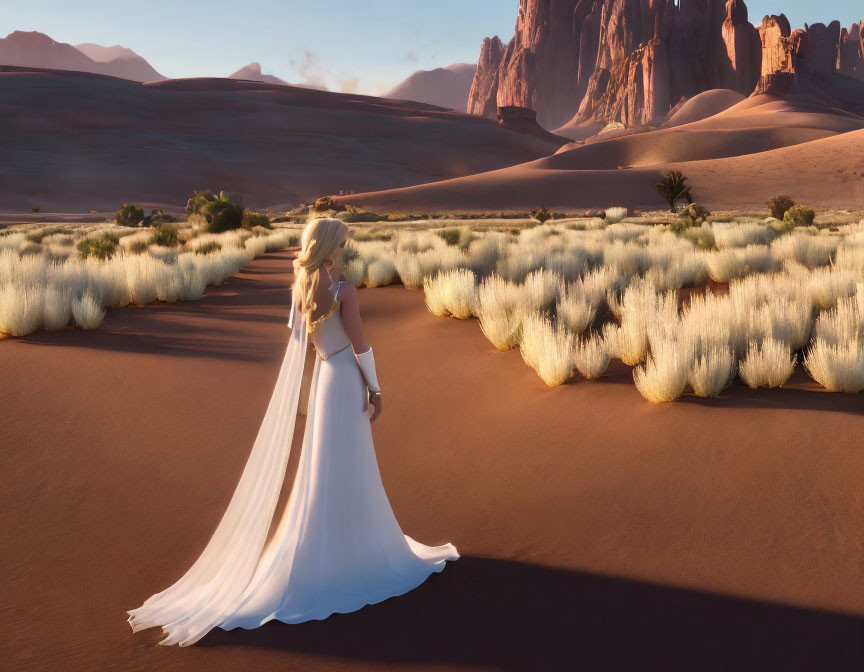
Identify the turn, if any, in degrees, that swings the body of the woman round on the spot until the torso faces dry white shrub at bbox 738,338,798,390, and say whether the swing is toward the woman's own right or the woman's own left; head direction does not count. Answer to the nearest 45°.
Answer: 0° — they already face it

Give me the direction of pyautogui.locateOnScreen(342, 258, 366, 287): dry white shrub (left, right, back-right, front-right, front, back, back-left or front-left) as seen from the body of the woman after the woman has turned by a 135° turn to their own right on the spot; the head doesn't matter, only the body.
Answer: back

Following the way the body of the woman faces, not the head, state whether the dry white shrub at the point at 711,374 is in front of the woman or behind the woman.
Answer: in front

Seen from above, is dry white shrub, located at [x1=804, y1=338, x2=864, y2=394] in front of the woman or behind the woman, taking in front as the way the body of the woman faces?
in front

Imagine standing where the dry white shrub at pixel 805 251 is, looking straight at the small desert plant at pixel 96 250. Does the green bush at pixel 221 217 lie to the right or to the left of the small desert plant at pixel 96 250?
right

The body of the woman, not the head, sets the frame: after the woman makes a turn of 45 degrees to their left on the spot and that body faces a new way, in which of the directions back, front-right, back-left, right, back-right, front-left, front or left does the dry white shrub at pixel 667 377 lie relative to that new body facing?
front-right

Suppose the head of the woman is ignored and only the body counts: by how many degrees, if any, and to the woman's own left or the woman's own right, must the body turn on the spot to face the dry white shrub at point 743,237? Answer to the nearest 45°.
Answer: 0° — they already face it

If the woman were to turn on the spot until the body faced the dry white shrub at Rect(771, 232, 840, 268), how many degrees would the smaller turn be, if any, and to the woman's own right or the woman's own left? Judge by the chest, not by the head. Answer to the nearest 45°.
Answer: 0° — they already face it

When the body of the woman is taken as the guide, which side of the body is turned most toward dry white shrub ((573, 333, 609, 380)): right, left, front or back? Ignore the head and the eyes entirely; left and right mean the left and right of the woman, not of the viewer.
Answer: front

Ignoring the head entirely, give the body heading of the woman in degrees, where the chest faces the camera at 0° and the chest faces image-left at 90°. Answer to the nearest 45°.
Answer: approximately 225°

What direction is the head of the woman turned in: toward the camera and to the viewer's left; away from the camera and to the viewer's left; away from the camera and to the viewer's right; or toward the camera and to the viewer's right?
away from the camera and to the viewer's right

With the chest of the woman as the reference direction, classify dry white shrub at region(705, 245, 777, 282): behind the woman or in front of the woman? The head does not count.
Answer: in front

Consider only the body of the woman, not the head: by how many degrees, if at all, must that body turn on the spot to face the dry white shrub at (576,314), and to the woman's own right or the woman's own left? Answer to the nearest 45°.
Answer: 0° — they already face it

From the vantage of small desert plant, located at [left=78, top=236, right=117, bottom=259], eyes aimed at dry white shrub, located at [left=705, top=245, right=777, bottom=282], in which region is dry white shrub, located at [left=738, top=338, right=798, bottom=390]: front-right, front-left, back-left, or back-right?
front-right

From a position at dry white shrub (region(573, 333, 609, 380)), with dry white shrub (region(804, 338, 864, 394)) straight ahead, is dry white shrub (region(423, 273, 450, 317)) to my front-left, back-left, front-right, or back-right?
back-left

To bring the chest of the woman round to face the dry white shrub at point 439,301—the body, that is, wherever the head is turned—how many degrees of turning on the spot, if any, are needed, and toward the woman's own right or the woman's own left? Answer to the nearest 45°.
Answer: approximately 45° to the woman's own left

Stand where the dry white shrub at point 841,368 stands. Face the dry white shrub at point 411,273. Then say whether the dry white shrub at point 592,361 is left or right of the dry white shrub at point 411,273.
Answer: left

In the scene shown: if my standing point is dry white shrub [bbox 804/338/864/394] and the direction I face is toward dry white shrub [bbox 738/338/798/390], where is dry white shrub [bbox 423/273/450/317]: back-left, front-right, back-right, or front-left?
front-right

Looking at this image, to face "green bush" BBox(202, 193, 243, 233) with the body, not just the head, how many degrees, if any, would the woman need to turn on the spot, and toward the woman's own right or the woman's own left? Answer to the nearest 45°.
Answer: approximately 45° to the woman's own left

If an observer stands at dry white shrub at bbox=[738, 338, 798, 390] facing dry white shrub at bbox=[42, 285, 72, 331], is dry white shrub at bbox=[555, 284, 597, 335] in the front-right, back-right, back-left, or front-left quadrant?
front-right
